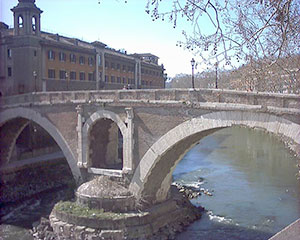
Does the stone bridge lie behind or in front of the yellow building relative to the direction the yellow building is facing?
in front

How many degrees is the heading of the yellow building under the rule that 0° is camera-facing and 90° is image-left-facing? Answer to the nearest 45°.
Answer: approximately 315°
